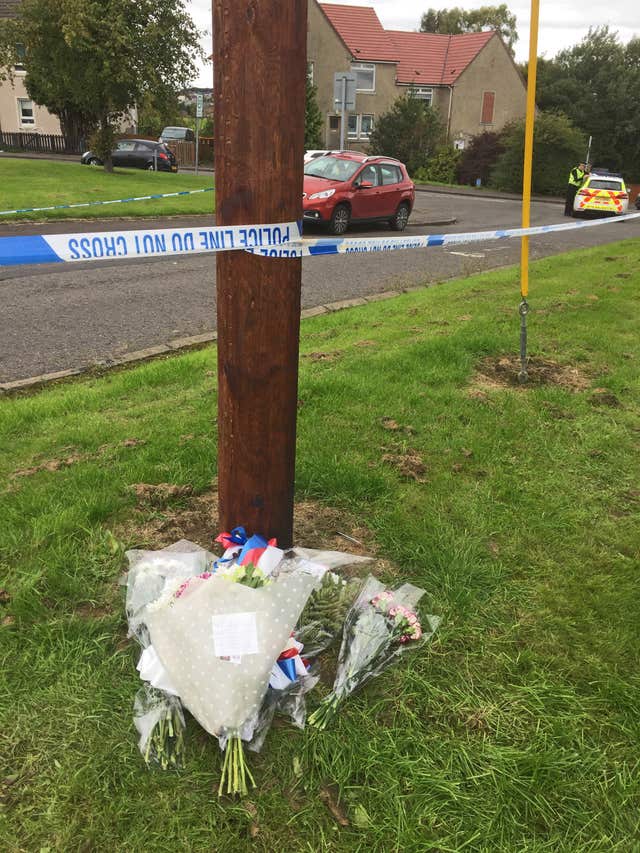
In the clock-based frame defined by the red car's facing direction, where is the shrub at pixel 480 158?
The shrub is roughly at 5 o'clock from the red car.

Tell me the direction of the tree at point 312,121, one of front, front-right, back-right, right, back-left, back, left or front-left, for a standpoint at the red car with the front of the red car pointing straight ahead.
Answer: back-right

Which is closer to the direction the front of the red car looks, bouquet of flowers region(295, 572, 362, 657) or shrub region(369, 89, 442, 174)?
the bouquet of flowers

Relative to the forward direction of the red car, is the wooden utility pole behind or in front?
in front

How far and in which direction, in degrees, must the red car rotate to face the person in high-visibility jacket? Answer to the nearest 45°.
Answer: approximately 180°
